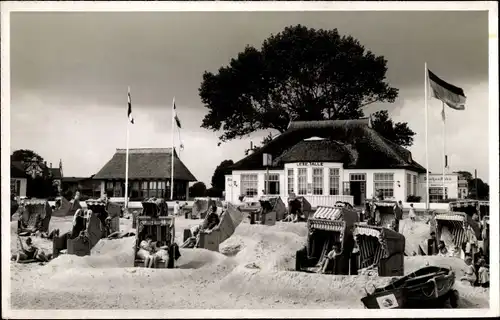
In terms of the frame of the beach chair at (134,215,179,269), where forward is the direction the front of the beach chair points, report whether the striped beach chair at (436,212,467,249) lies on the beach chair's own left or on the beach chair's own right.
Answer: on the beach chair's own left

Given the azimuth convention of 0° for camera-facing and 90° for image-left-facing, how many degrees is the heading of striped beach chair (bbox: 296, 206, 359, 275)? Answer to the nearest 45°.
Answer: approximately 45°

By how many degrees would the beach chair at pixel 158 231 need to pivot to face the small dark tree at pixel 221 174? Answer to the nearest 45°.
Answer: approximately 135° to its left

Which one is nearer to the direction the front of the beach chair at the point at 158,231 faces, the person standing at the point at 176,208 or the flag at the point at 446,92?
the flag

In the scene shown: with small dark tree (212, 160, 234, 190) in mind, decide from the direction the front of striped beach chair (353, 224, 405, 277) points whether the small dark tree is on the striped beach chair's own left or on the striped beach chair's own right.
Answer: on the striped beach chair's own right

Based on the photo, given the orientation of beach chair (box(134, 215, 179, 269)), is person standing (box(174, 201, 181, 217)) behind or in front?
behind

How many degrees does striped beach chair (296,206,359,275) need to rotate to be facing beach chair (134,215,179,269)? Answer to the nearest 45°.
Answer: approximately 45° to its right

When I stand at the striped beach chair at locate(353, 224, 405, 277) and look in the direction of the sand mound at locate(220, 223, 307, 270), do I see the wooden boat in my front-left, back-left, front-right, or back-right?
back-left

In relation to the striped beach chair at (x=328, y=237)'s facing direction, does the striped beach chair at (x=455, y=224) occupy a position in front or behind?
behind

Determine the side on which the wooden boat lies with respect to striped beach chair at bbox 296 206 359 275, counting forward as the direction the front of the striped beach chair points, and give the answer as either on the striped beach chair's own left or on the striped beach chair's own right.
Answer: on the striped beach chair's own left

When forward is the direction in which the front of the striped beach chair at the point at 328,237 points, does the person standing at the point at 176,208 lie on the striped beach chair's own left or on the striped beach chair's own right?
on the striped beach chair's own right
